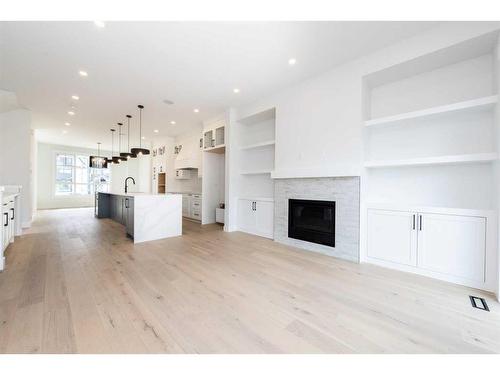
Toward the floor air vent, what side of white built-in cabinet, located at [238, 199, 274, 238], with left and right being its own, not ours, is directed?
left

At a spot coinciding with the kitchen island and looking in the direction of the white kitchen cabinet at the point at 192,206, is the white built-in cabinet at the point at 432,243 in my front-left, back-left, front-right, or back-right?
back-right

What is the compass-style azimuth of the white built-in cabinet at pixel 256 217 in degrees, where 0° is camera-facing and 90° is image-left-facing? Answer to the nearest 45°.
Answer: approximately 45°

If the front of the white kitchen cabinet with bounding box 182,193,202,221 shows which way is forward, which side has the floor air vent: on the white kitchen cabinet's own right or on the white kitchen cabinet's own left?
on the white kitchen cabinet's own left

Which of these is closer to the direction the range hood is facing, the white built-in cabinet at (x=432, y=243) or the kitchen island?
the kitchen island

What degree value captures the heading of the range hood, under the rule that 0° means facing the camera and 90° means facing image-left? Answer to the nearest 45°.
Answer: approximately 45°

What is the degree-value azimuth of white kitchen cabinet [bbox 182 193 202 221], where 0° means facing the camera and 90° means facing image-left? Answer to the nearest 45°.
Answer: approximately 45°
